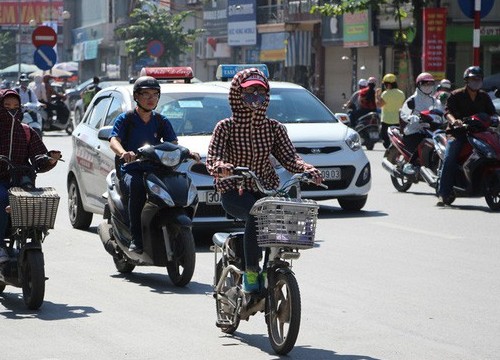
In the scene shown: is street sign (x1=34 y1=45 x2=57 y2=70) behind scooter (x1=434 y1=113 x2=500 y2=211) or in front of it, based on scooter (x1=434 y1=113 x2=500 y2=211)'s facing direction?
behind

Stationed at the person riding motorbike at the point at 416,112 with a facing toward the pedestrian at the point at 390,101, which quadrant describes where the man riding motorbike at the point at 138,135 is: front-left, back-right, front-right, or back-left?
back-left

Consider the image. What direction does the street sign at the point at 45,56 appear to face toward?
toward the camera

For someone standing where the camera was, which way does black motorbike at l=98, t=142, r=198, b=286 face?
facing the viewer and to the right of the viewer

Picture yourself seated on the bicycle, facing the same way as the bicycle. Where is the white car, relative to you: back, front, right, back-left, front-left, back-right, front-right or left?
back-left

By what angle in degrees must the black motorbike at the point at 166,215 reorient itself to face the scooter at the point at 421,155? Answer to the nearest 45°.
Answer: approximately 90° to its left

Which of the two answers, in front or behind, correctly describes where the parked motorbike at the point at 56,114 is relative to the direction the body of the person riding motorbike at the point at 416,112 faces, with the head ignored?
behind

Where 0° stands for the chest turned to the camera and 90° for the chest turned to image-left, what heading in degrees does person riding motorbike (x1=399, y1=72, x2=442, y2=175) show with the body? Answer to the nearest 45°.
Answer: approximately 315°

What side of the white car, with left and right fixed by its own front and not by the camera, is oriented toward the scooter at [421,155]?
left

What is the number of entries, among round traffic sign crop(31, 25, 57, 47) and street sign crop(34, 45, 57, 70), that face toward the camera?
2

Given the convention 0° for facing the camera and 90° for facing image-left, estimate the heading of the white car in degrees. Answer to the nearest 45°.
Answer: approximately 315°

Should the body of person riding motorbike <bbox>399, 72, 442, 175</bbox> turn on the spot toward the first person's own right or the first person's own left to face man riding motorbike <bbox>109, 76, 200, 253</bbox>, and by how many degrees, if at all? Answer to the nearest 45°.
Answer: approximately 45° to the first person's own right

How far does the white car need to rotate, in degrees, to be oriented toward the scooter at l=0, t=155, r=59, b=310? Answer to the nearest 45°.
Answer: approximately 45° to its right
